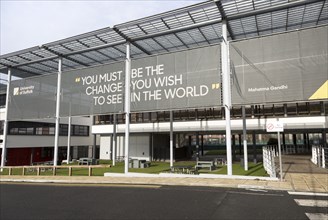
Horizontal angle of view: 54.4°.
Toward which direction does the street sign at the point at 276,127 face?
toward the camera

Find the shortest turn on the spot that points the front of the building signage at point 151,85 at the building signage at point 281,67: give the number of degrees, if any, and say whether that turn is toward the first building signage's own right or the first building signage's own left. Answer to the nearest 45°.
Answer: approximately 90° to the first building signage's own left

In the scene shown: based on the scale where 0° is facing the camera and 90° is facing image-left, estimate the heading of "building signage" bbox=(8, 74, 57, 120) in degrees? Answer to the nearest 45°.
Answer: approximately 45°

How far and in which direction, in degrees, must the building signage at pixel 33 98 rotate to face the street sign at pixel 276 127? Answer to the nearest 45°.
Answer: approximately 90° to its left

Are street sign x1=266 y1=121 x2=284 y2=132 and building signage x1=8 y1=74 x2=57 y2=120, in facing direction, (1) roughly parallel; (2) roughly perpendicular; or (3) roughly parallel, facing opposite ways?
roughly parallel

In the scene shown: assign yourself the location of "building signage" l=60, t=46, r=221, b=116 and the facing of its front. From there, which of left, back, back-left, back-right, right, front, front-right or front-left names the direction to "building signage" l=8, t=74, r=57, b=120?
right

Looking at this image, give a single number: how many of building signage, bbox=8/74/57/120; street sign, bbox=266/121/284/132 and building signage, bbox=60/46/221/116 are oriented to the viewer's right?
0

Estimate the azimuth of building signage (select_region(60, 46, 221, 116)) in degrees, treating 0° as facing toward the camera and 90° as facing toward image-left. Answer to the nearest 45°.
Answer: approximately 45°

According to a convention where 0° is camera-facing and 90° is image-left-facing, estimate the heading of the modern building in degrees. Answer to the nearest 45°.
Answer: approximately 45°

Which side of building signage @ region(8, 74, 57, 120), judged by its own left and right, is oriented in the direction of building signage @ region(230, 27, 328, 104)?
left
